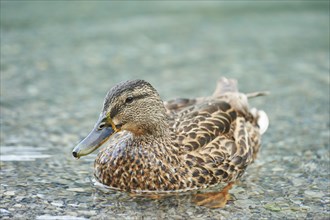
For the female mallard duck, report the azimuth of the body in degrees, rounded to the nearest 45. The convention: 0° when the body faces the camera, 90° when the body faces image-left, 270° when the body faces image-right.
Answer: approximately 45°
